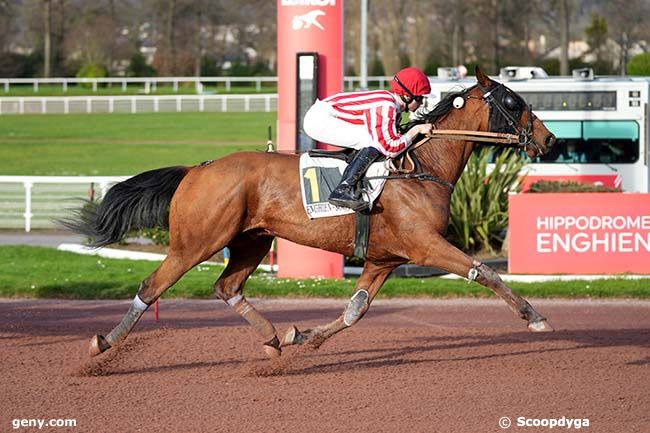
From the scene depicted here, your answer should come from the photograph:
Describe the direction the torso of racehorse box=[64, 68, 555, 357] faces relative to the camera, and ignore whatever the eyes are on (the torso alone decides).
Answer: to the viewer's right

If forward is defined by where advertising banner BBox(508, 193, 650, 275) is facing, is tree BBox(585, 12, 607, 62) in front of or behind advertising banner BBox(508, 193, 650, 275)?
behind

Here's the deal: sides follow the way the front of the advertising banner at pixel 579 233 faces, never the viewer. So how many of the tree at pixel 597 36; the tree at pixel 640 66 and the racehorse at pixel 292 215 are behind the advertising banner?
2

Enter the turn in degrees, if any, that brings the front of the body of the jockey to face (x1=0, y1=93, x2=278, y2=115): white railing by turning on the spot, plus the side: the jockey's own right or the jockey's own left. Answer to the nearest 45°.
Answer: approximately 90° to the jockey's own left

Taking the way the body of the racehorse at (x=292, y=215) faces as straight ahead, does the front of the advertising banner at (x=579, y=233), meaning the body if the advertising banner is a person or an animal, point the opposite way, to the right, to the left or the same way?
to the right

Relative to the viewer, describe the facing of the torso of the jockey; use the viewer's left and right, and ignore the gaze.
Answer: facing to the right of the viewer

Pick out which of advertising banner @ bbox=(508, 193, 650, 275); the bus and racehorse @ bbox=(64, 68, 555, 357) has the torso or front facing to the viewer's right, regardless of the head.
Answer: the racehorse
